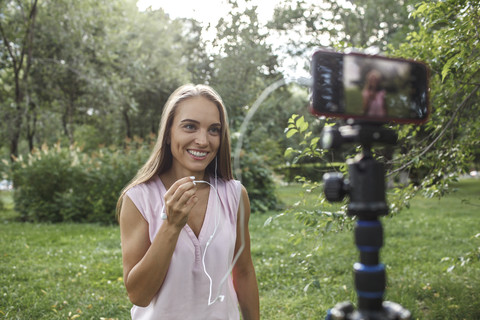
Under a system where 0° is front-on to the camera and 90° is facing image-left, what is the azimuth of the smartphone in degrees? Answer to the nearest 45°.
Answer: approximately 0°

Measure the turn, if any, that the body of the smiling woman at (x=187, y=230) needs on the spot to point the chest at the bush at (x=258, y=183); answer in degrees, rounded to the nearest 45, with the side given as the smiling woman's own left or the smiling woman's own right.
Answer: approximately 135° to the smiling woman's own left

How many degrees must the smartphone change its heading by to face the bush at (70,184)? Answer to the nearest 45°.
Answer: approximately 135° to its right

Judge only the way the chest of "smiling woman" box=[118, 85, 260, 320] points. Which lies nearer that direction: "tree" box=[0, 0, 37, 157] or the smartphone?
the smartphone

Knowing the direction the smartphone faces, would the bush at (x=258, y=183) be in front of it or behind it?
behind

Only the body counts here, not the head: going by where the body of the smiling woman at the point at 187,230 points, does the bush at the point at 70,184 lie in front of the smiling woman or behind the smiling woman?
behind

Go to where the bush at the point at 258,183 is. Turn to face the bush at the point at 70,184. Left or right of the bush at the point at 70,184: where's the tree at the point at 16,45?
right
